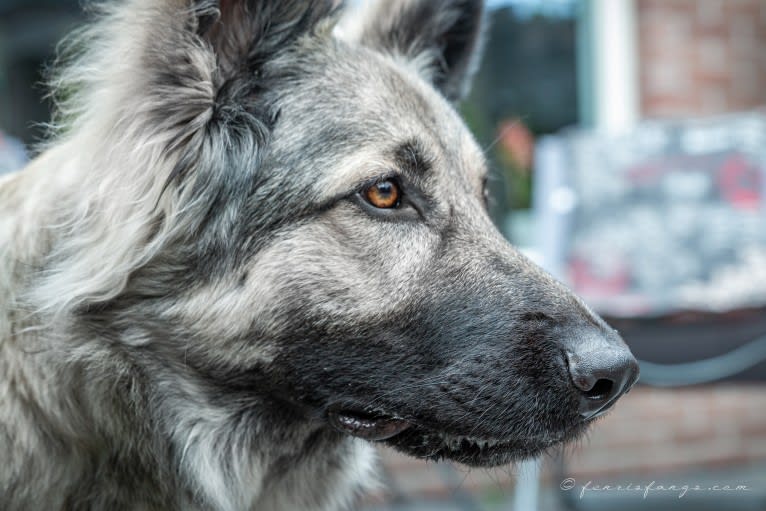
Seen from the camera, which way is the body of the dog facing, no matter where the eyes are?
to the viewer's right
